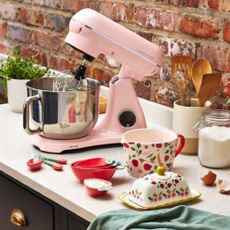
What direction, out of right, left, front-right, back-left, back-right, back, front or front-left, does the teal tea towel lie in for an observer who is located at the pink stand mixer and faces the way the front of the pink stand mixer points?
left

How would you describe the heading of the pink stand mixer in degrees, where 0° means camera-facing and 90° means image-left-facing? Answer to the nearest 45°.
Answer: approximately 90°

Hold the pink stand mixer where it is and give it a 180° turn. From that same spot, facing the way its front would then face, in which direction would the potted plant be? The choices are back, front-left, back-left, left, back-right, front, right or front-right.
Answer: back-left
